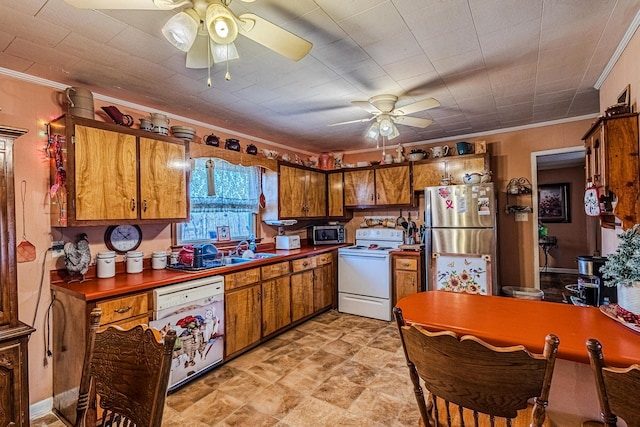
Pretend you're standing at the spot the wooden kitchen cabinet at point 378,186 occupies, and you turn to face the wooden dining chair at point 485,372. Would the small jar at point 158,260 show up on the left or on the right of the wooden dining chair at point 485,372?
right

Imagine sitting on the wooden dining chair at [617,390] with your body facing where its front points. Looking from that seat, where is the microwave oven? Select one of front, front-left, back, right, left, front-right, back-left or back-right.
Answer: front-left

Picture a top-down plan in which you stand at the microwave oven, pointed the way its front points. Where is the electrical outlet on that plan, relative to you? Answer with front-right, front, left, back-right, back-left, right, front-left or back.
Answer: front-right

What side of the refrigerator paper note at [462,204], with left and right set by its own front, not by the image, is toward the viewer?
front

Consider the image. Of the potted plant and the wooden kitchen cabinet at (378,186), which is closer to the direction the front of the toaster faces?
the potted plant

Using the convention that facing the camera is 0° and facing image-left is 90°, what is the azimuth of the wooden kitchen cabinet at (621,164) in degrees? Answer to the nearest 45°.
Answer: approximately 90°

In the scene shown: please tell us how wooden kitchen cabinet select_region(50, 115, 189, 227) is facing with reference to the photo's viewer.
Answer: facing the viewer and to the right of the viewer

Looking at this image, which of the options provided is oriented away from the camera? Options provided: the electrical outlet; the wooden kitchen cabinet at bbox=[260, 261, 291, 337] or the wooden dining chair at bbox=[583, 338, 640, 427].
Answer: the wooden dining chair

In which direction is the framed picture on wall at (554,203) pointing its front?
toward the camera

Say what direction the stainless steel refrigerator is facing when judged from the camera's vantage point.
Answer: facing the viewer

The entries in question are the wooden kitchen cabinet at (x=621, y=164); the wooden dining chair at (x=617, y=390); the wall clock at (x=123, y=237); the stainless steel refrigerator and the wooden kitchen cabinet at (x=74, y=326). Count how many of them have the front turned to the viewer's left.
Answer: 1

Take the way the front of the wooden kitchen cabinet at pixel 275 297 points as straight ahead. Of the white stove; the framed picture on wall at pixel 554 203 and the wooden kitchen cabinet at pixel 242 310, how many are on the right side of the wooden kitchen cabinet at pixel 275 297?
1

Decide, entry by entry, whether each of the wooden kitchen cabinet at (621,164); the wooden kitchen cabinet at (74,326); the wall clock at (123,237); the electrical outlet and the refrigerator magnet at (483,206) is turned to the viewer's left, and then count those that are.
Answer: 1

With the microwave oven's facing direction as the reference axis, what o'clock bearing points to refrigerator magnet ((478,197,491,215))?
The refrigerator magnet is roughly at 10 o'clock from the microwave oven.
